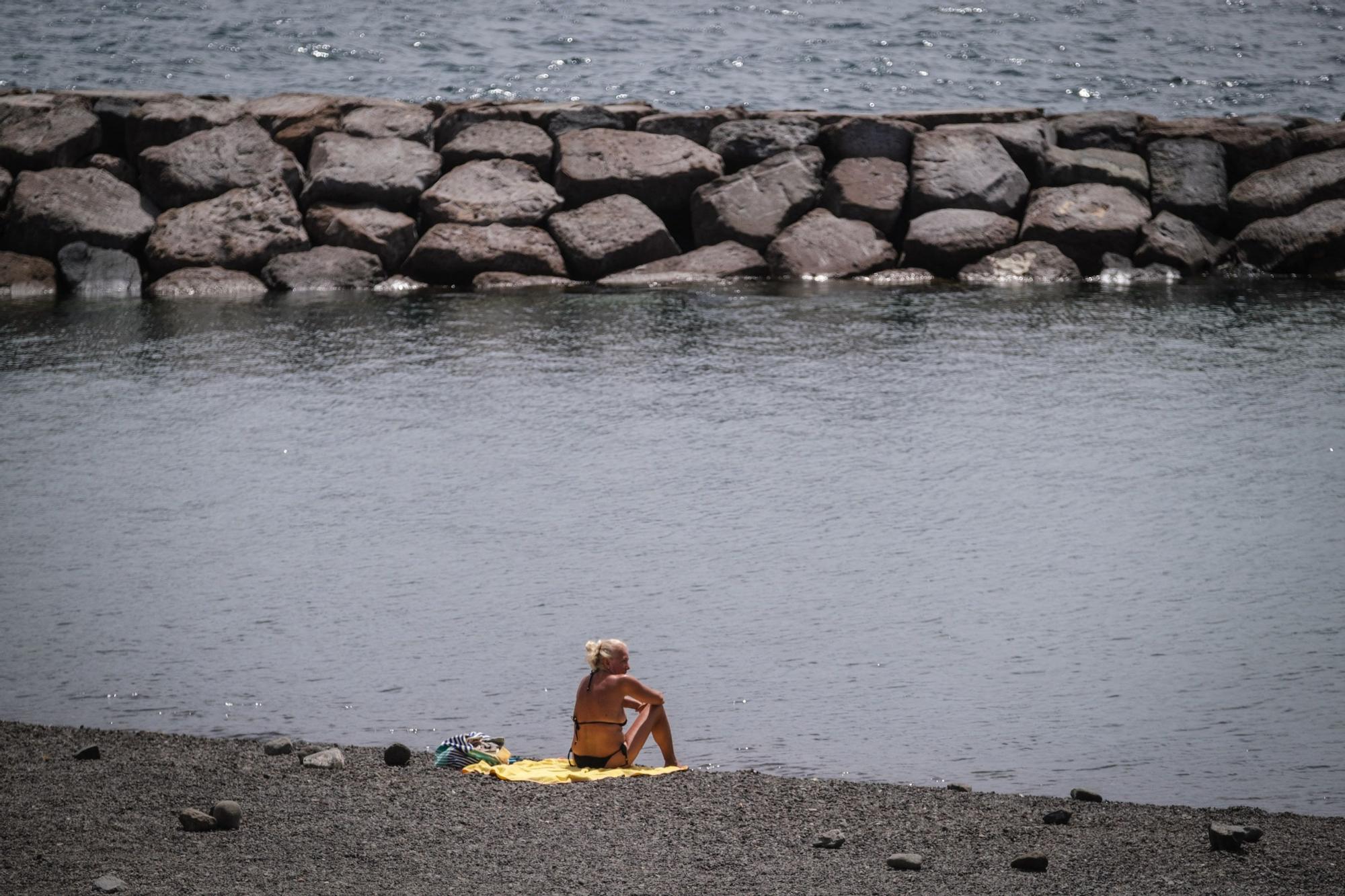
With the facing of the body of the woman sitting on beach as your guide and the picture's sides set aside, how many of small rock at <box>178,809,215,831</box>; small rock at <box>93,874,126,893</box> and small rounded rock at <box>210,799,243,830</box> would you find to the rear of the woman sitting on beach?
3

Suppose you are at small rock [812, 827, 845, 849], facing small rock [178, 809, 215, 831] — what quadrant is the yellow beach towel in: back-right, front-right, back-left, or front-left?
front-right

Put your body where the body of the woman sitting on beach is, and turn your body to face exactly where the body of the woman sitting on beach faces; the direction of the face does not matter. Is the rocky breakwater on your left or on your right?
on your left

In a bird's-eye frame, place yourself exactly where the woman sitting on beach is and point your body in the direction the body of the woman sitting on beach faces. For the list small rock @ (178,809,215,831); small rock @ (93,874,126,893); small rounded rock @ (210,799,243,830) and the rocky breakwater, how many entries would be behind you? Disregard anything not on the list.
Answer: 3

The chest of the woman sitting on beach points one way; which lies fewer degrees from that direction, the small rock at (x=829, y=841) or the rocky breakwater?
the rocky breakwater

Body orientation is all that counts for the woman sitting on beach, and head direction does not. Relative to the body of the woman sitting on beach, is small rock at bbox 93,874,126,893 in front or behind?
behind

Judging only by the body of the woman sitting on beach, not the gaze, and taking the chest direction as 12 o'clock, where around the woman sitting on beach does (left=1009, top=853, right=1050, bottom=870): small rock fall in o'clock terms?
The small rock is roughly at 3 o'clock from the woman sitting on beach.

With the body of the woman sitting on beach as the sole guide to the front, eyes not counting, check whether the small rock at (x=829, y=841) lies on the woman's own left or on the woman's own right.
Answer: on the woman's own right

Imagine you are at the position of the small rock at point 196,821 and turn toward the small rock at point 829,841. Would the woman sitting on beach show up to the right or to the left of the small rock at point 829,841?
left

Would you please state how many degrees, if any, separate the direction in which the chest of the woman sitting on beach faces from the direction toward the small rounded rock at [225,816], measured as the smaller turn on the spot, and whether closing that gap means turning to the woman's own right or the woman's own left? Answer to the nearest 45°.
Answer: approximately 180°

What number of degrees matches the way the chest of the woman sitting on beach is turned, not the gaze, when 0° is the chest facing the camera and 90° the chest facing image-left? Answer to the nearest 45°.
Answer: approximately 225°

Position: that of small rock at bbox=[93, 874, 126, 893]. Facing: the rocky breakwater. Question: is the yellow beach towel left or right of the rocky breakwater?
right

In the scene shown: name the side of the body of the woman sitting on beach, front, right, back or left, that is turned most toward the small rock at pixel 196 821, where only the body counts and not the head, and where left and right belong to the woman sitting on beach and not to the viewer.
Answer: back

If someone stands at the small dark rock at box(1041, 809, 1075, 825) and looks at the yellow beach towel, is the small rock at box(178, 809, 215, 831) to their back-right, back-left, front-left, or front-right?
front-left

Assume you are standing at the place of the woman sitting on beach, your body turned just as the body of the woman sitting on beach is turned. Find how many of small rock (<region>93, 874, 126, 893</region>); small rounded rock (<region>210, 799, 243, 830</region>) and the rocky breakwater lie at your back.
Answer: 2
